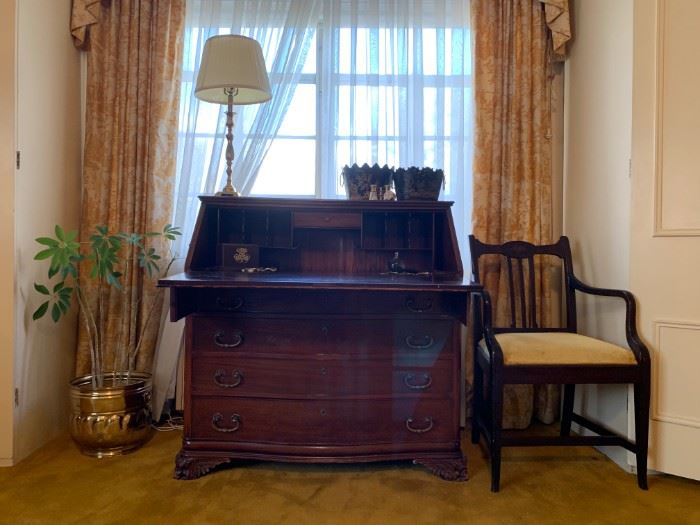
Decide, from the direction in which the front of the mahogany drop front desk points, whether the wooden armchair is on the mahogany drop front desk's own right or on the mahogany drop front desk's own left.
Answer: on the mahogany drop front desk's own left

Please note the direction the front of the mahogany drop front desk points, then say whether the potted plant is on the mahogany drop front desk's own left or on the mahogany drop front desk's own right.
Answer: on the mahogany drop front desk's own right

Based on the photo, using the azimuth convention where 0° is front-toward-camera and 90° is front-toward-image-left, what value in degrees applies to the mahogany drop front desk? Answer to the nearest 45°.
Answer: approximately 0°
